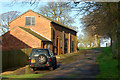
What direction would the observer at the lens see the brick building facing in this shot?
facing the viewer and to the right of the viewer

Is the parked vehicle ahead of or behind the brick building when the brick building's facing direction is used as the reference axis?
ahead
